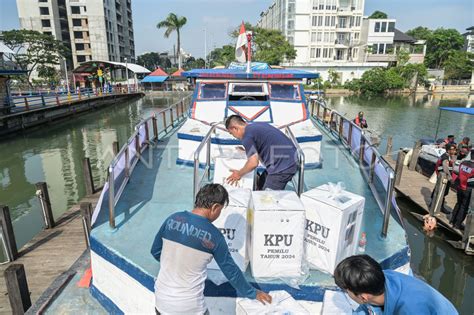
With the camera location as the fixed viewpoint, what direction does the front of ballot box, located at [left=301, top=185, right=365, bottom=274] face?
facing the viewer and to the left of the viewer

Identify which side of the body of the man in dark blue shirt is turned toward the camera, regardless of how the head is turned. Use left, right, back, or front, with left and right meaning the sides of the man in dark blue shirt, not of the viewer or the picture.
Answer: left

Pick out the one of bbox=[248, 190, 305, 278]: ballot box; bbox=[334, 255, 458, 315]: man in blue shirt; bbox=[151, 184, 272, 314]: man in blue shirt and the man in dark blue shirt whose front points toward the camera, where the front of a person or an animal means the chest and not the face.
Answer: the ballot box

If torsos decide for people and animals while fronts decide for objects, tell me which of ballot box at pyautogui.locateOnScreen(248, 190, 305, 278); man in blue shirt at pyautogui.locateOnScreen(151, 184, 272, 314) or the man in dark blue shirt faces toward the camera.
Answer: the ballot box

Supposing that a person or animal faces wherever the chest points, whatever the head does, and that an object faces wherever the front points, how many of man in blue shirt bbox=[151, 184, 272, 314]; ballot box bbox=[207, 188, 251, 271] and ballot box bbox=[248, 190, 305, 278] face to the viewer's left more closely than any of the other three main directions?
0

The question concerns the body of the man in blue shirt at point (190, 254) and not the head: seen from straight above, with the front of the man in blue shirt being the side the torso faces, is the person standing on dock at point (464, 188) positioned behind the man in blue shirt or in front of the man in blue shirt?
in front

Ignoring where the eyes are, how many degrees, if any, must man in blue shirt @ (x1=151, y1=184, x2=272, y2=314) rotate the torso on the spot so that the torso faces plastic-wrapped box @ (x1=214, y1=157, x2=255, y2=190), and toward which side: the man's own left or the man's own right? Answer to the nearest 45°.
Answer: approximately 45° to the man's own left

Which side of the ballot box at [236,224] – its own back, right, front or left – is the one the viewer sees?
front

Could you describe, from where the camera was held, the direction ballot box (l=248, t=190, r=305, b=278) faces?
facing the viewer

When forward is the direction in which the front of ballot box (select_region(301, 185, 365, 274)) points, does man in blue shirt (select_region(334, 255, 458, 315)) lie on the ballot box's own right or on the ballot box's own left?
on the ballot box's own left

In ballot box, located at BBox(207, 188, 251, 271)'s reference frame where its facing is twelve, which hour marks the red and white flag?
The red and white flag is roughly at 6 o'clock from the ballot box.

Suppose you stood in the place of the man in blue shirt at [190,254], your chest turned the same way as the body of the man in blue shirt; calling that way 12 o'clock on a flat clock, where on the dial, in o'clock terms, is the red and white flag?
The red and white flag is roughly at 11 o'clock from the man in blue shirt.

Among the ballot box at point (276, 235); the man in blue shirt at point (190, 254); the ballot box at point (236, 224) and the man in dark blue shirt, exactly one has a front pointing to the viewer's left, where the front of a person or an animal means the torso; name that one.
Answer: the man in dark blue shirt

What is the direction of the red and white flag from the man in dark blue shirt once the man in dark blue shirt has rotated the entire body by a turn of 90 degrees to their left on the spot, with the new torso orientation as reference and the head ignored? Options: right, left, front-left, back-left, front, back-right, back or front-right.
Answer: back
